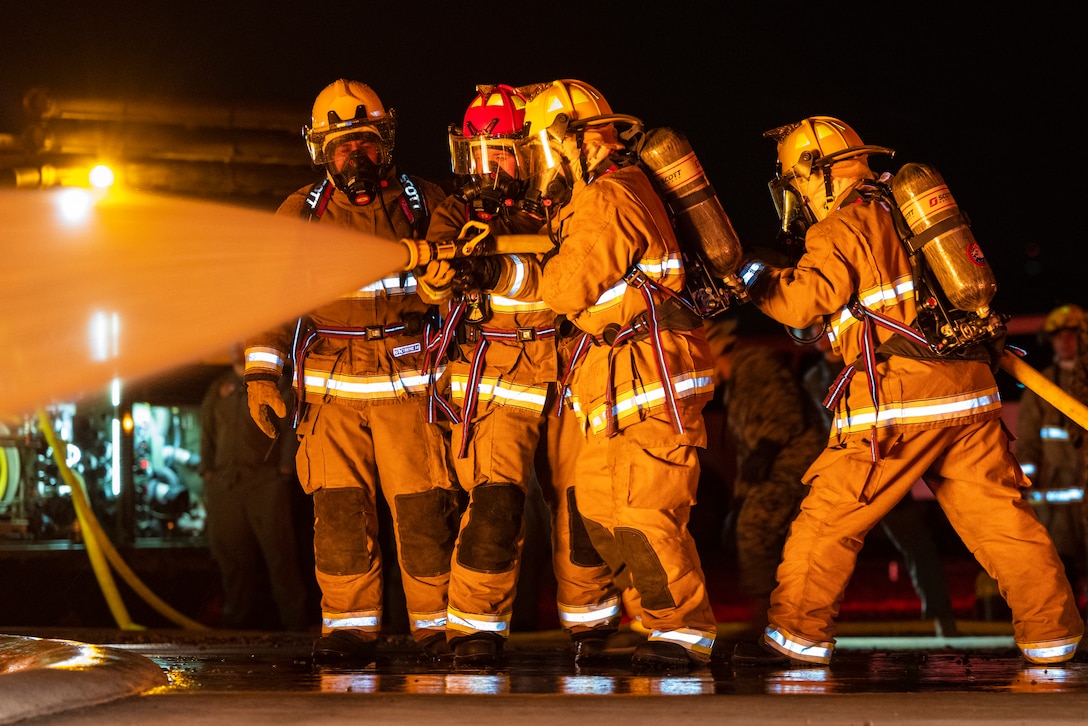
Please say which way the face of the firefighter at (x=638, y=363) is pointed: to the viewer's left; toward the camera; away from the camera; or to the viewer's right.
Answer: to the viewer's left

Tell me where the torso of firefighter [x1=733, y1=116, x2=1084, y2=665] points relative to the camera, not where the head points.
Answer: to the viewer's left

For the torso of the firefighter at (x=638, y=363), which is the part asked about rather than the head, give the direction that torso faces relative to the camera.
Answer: to the viewer's left

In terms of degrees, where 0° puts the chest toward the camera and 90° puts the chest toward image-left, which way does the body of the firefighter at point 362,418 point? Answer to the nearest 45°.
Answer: approximately 0°

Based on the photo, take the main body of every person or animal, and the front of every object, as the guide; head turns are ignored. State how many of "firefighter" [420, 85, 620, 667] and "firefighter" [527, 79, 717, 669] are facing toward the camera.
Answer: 1

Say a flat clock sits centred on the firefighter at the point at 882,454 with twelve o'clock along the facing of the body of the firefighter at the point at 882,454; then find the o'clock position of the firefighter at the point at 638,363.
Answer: the firefighter at the point at 638,363 is roughly at 11 o'clock from the firefighter at the point at 882,454.

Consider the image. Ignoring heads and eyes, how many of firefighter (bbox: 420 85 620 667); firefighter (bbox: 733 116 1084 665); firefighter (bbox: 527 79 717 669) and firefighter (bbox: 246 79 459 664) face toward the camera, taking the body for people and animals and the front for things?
2
